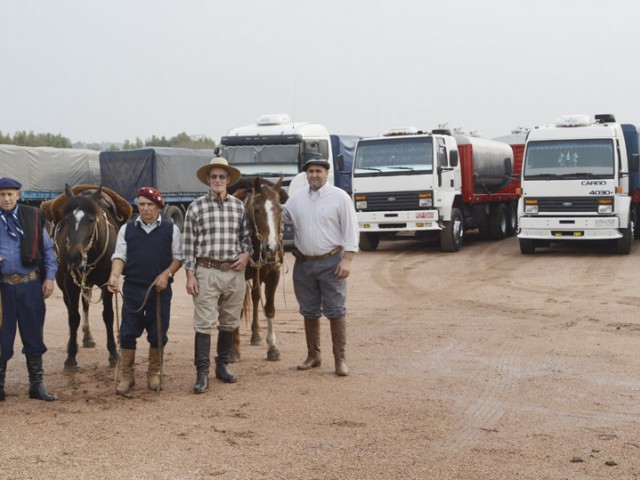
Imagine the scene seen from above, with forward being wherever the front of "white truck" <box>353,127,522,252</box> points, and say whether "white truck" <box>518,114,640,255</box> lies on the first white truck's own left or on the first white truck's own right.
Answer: on the first white truck's own left

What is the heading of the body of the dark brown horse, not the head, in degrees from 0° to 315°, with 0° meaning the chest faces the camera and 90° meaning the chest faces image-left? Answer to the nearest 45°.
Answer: approximately 0°

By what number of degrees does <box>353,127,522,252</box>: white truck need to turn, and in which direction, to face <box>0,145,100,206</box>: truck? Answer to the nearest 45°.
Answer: approximately 90° to its right

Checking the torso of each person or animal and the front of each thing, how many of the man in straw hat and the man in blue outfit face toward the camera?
2

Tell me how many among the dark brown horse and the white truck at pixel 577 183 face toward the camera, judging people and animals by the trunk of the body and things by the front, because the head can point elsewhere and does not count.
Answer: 2

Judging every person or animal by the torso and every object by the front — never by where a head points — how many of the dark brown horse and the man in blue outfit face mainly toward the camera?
2

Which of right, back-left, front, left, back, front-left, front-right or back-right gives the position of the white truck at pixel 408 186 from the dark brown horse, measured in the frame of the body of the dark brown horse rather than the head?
back-left
